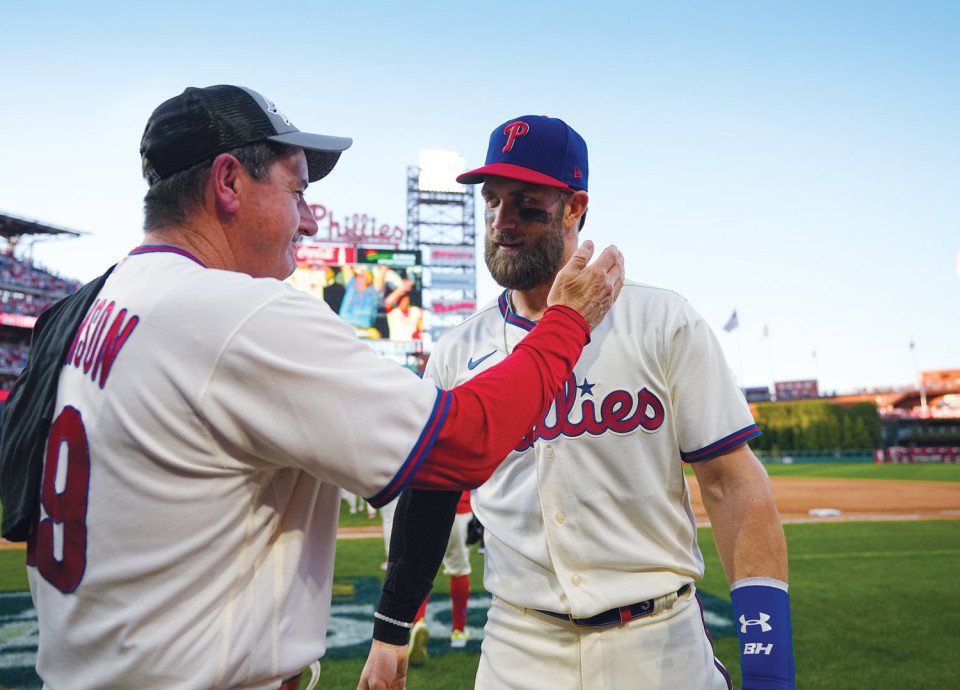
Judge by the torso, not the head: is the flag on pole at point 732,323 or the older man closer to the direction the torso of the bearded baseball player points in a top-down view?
the older man

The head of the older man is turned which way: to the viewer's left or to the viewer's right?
to the viewer's right

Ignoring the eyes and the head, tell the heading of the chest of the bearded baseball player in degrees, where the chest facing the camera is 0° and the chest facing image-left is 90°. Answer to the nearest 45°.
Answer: approximately 45°

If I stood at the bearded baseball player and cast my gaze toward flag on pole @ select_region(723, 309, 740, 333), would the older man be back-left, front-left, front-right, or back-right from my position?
back-left

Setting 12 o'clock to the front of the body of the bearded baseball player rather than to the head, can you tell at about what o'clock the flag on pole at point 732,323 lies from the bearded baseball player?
The flag on pole is roughly at 5 o'clock from the bearded baseball player.
